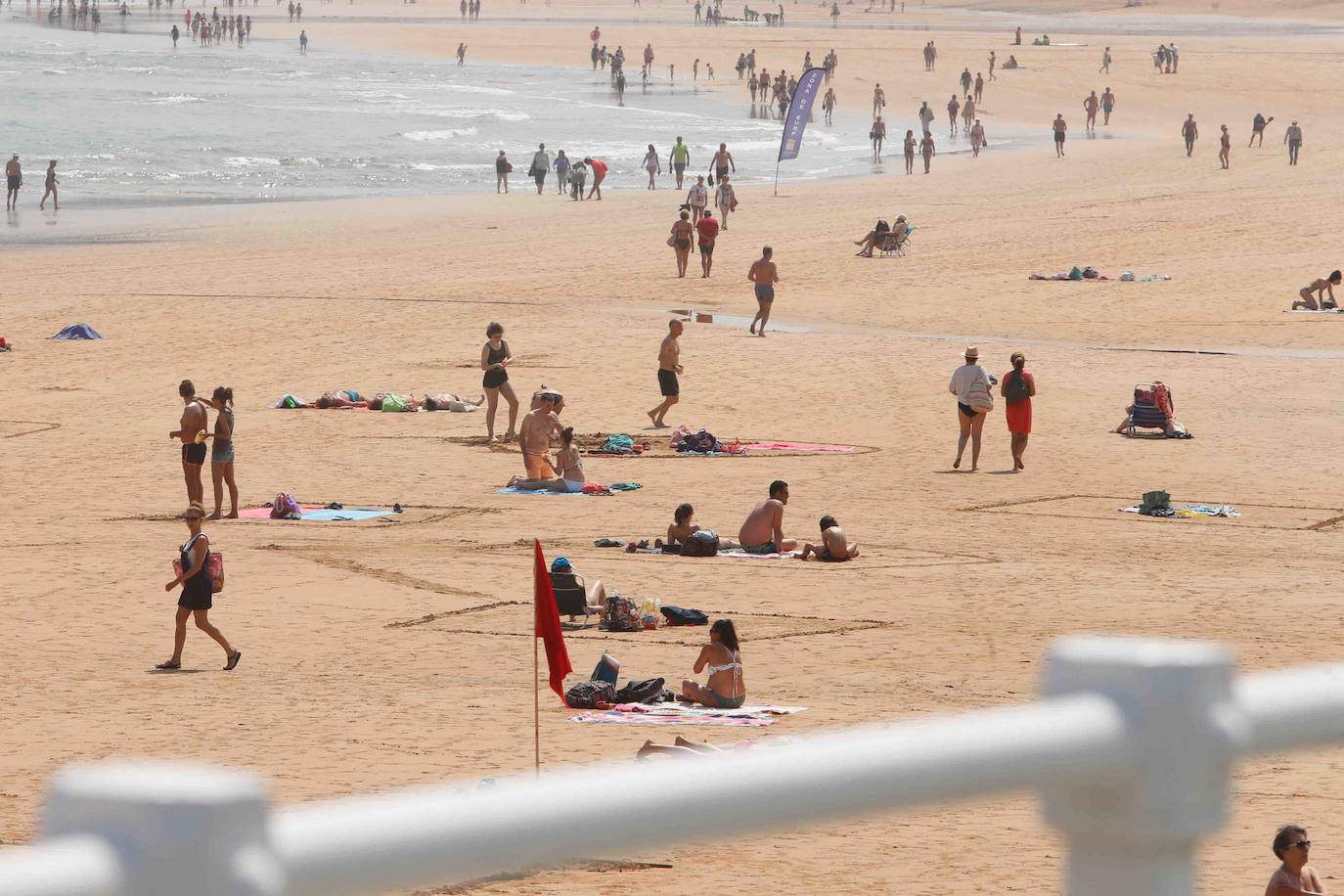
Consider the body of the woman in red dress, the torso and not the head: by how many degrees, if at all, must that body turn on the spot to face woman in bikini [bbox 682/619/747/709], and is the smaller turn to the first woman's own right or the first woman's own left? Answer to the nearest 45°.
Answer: approximately 180°

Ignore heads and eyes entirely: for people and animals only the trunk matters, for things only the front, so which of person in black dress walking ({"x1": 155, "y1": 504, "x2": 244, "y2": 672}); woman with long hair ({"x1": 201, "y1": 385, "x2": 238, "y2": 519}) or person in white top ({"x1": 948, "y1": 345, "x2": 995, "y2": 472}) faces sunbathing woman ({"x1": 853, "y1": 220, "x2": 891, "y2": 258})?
the person in white top

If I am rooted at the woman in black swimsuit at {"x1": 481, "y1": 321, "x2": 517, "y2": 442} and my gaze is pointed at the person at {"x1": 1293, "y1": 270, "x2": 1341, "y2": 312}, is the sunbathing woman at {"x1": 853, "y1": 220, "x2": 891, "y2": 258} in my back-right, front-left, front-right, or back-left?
front-left

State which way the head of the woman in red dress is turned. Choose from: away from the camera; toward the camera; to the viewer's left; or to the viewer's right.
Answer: away from the camera

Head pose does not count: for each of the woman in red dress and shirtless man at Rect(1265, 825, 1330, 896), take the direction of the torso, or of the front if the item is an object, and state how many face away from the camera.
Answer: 1

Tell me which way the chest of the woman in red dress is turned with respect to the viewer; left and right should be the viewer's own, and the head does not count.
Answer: facing away from the viewer

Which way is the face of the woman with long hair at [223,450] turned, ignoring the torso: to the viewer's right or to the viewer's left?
to the viewer's left

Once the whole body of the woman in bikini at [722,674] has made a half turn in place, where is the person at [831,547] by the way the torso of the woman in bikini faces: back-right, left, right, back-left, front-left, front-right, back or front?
back-left

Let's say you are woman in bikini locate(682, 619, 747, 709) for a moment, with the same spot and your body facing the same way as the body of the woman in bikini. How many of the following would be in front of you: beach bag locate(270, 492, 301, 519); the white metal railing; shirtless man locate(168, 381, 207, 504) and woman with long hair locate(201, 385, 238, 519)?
3

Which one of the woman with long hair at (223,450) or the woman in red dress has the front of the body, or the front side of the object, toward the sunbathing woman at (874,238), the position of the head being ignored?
the woman in red dress

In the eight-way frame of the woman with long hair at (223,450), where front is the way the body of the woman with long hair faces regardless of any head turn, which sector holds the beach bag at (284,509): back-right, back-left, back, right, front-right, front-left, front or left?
back

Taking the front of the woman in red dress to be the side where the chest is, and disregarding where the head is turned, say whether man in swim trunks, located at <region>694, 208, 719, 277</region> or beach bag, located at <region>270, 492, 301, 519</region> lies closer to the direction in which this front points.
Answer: the man in swim trunks

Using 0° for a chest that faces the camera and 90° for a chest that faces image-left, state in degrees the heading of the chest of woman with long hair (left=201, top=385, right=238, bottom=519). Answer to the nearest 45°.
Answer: approximately 90°

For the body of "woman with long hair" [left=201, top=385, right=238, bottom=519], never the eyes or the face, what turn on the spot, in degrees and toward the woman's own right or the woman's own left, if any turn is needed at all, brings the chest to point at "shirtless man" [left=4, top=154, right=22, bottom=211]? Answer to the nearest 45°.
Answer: approximately 90° to the woman's own right

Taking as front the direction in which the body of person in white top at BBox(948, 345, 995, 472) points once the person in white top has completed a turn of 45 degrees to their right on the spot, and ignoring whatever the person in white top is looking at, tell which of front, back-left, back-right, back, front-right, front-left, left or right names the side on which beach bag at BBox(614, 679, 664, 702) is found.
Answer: back-right
